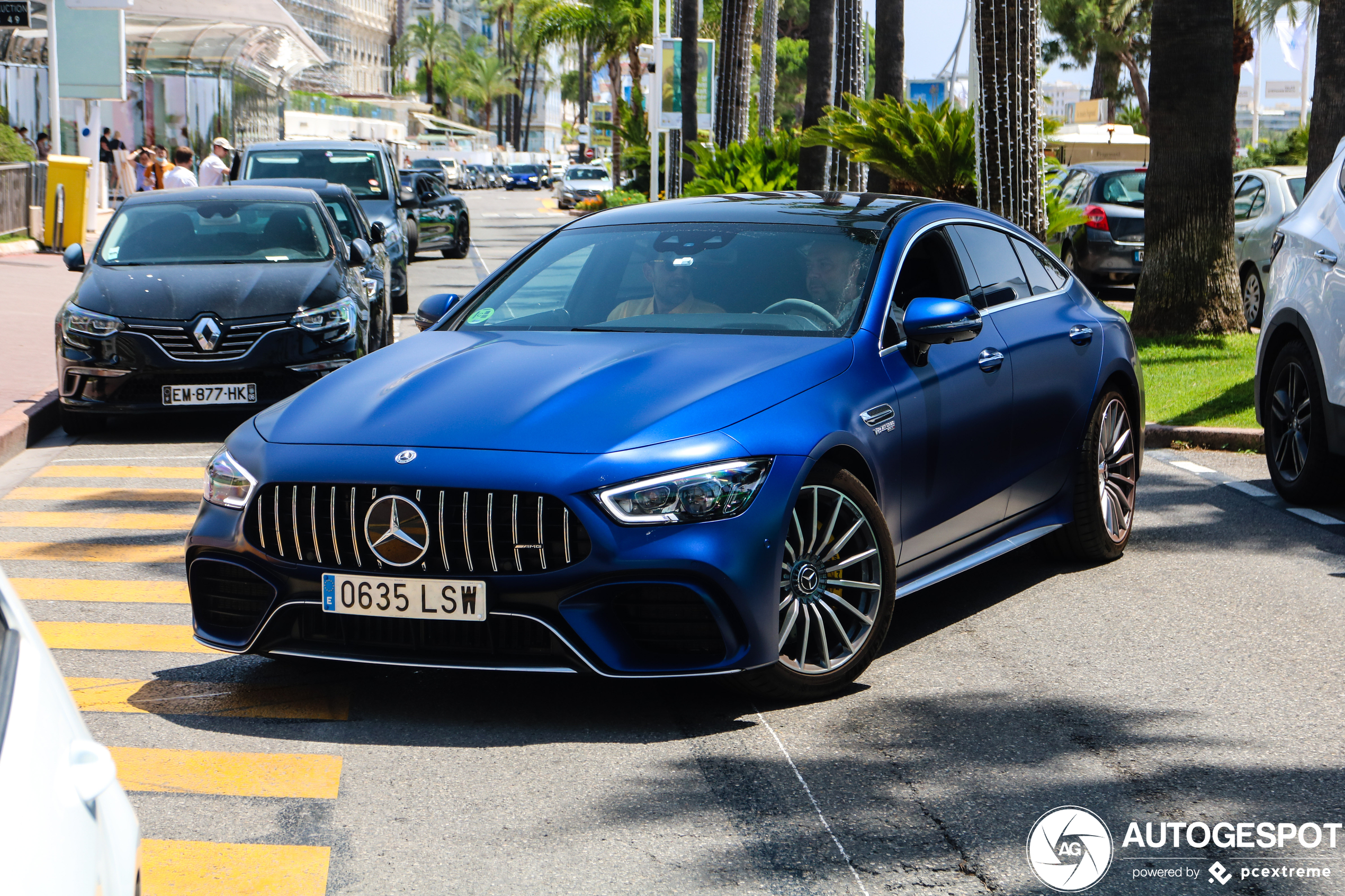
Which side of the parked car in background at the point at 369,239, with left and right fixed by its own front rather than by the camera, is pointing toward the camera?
front

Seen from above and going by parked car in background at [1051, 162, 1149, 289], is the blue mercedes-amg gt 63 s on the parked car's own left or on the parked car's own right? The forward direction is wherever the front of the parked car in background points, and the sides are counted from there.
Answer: on the parked car's own left

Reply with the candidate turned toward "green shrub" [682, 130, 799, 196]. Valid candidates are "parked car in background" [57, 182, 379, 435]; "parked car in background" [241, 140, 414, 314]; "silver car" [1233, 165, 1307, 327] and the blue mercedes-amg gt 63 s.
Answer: the silver car

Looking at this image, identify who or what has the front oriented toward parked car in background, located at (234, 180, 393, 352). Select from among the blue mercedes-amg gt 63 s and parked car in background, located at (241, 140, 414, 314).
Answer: parked car in background, located at (241, 140, 414, 314)

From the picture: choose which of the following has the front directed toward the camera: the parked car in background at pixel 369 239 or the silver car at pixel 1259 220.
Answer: the parked car in background

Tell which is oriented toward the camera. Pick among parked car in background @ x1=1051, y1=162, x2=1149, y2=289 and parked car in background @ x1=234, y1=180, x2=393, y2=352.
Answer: parked car in background @ x1=234, y1=180, x2=393, y2=352

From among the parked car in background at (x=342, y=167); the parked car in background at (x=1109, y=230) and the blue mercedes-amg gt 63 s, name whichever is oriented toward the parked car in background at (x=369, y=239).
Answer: the parked car in background at (x=342, y=167)

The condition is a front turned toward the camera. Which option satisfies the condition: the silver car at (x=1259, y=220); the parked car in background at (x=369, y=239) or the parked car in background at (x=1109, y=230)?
the parked car in background at (x=369, y=239)

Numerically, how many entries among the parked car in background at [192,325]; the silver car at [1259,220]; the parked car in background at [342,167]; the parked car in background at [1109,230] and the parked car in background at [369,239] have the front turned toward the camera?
3

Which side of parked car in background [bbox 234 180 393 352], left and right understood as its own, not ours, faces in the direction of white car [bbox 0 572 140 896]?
front

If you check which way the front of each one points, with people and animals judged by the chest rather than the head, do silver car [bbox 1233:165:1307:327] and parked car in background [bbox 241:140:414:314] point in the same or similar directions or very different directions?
very different directions

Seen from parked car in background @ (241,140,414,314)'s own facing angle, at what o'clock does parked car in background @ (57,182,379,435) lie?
parked car in background @ (57,182,379,435) is roughly at 12 o'clock from parked car in background @ (241,140,414,314).

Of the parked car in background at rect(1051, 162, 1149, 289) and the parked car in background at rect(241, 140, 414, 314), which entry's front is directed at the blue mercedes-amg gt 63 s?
the parked car in background at rect(241, 140, 414, 314)

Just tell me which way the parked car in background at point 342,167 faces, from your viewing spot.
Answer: facing the viewer

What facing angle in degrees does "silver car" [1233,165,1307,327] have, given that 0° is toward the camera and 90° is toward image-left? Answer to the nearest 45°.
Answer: approximately 135°

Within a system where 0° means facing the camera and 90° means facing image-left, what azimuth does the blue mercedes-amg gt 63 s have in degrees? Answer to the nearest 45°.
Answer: approximately 45°
